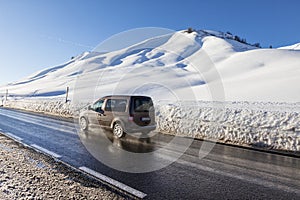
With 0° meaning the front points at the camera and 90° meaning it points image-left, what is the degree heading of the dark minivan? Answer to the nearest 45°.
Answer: approximately 135°
